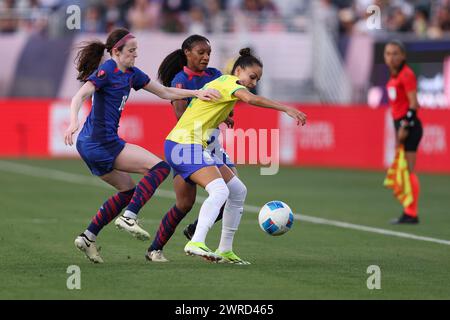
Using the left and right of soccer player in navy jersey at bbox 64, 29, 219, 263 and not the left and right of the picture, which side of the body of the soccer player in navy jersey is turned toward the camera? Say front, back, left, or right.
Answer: right

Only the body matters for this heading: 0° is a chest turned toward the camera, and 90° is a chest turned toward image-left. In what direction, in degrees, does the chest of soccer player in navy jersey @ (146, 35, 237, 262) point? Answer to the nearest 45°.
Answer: approximately 315°

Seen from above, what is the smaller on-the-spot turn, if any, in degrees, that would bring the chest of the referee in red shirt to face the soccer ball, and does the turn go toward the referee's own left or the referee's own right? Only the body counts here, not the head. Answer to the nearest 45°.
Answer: approximately 45° to the referee's own left

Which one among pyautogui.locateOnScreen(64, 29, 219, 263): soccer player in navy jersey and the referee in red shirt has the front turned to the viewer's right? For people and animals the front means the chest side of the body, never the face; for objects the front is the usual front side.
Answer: the soccer player in navy jersey

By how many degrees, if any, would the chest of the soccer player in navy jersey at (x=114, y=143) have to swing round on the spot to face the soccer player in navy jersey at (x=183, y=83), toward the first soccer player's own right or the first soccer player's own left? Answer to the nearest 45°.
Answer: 0° — they already face them

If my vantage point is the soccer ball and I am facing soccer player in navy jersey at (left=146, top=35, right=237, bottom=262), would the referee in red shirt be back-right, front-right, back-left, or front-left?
back-right

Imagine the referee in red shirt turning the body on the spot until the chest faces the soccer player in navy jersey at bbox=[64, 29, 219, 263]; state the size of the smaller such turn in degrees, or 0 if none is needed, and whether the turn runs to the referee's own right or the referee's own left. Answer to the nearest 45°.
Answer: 0° — they already face them

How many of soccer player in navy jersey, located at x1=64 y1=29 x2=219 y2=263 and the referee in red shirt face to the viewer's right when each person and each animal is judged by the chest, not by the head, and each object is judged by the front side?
1

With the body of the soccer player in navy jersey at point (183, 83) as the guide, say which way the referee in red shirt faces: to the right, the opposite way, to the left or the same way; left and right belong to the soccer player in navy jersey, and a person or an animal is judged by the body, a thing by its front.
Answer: to the right
